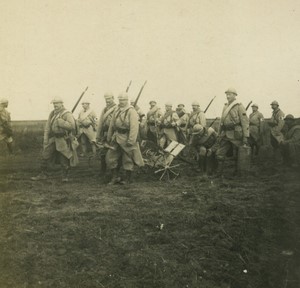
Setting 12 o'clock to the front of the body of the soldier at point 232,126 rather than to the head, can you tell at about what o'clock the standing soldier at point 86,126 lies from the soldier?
The standing soldier is roughly at 3 o'clock from the soldier.

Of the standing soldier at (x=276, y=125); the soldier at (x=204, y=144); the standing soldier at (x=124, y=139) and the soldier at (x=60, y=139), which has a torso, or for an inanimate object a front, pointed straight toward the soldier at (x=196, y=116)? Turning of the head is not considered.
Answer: the standing soldier at (x=276, y=125)

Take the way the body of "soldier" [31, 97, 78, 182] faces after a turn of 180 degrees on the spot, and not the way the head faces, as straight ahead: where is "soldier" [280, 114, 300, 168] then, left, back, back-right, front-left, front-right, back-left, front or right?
front-right

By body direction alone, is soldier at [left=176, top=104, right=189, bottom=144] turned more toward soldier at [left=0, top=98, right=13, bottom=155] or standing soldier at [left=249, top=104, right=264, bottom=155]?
the soldier

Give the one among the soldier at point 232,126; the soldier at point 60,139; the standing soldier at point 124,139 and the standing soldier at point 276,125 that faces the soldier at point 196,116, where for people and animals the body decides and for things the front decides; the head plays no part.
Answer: the standing soldier at point 276,125

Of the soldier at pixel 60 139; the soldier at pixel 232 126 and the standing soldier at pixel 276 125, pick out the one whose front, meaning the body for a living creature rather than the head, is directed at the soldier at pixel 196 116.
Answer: the standing soldier

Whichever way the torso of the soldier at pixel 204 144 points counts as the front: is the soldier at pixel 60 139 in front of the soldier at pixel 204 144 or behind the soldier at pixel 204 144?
in front
